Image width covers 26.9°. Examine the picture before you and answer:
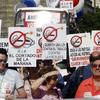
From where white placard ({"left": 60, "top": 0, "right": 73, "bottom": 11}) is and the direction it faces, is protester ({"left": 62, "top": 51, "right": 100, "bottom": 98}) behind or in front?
in front

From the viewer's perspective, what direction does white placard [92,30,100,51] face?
toward the camera

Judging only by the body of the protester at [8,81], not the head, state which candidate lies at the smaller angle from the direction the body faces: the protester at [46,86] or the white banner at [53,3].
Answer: the protester

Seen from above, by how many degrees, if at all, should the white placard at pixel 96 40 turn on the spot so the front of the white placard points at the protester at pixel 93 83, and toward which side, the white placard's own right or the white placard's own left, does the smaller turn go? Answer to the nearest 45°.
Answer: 0° — it already faces them

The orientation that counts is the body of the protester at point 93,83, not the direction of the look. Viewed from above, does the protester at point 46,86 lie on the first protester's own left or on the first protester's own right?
on the first protester's own right

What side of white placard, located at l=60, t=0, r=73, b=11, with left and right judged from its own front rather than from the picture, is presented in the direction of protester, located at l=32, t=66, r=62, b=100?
front

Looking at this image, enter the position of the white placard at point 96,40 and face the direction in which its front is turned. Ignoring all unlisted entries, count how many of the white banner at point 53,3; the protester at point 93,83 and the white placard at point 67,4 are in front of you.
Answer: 1

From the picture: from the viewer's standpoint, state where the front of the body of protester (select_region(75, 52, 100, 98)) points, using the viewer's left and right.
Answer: facing the viewer
